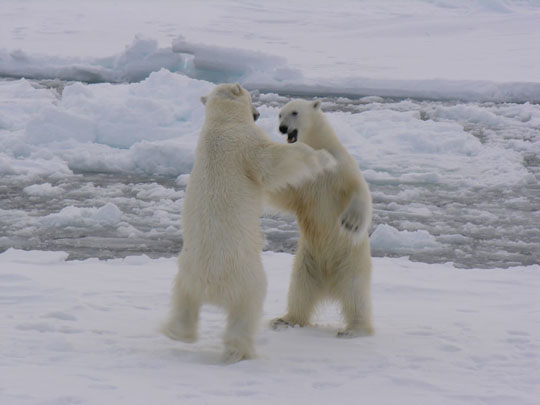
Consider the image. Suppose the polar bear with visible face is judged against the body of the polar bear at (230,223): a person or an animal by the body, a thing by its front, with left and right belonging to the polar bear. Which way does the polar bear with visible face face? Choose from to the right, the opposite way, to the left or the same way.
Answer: the opposite way

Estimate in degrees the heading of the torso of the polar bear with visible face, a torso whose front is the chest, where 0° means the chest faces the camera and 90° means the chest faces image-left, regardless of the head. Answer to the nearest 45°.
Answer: approximately 45°

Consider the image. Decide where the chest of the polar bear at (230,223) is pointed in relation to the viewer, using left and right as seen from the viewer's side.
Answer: facing away from the viewer and to the right of the viewer

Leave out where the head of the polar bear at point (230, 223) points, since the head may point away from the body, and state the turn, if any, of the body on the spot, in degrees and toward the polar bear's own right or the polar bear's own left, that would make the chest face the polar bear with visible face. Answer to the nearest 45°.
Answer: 0° — it already faces it

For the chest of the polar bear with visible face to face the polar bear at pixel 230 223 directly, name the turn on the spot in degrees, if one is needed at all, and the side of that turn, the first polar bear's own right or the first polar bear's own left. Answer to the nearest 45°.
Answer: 0° — it already faces it
